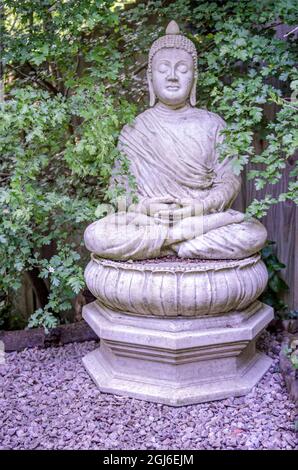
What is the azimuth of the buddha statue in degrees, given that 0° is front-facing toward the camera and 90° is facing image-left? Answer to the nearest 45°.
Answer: approximately 0°
